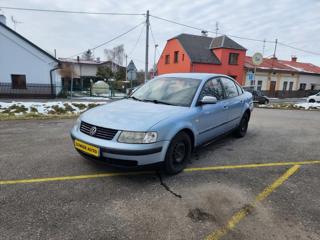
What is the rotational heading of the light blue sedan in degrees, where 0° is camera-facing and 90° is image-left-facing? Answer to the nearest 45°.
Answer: approximately 45°

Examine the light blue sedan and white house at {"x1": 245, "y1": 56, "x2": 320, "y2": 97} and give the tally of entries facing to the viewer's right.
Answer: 0

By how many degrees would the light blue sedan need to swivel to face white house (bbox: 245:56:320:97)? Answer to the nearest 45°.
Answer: approximately 180°

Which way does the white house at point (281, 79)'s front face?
toward the camera

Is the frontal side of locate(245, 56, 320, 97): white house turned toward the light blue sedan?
yes

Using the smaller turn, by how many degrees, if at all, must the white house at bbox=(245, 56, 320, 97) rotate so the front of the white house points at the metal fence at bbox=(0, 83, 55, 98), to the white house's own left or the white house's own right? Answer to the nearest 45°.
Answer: approximately 45° to the white house's own right

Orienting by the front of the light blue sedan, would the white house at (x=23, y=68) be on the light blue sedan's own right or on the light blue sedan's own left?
on the light blue sedan's own right

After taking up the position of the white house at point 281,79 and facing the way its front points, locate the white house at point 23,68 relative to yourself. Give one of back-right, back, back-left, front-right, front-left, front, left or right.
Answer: front-right

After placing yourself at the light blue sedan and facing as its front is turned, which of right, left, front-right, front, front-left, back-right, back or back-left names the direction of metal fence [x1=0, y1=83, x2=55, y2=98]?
right
